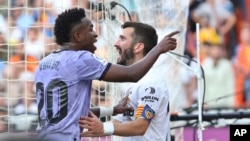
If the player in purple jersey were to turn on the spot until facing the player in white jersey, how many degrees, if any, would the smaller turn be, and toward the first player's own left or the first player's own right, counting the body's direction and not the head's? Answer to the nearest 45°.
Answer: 0° — they already face them

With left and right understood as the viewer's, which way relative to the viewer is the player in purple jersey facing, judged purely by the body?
facing away from the viewer and to the right of the viewer

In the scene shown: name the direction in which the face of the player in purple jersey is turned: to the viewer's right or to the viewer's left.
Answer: to the viewer's right

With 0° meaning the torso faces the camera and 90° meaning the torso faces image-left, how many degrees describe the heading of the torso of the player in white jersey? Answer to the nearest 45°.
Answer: approximately 90°

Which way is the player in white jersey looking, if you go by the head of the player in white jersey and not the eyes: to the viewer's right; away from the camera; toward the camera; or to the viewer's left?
to the viewer's left
